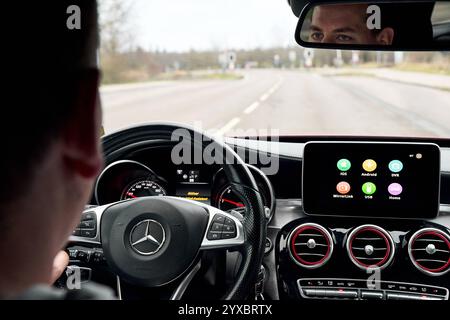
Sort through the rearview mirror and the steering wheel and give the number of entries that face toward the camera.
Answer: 2

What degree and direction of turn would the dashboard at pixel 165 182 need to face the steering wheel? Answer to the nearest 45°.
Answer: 0° — it already faces it

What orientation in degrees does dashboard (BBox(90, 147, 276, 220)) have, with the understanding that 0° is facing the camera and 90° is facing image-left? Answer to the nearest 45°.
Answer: approximately 0°

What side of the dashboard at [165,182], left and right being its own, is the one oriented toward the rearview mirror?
left

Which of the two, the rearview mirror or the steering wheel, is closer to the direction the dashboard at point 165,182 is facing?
the steering wheel
